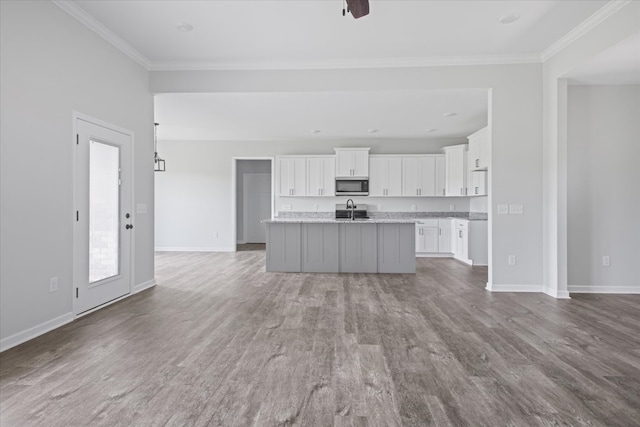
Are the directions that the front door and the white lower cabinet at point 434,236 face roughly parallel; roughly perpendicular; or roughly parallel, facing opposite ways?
roughly perpendicular

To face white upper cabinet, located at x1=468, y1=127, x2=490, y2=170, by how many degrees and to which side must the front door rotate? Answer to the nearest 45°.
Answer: approximately 45° to its left

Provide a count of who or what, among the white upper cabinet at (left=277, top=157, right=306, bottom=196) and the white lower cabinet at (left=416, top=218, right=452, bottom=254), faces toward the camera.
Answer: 2

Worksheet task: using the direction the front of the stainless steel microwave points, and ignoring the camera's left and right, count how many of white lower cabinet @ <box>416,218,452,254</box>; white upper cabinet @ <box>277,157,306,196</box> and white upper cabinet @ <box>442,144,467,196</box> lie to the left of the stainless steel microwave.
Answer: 2

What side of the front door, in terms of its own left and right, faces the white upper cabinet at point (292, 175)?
left

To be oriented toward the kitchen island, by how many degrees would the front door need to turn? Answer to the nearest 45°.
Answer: approximately 45° to its left

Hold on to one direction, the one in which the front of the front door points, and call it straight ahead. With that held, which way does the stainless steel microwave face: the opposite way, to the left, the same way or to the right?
to the right

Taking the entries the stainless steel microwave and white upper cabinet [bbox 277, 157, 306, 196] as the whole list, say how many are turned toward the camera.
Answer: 2

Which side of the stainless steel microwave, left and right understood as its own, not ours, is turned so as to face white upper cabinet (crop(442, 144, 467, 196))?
left
